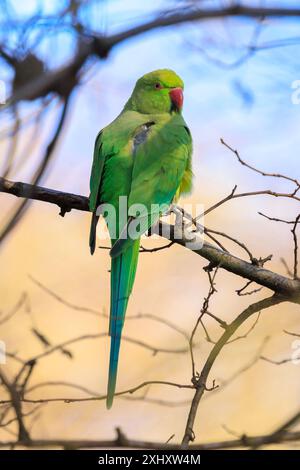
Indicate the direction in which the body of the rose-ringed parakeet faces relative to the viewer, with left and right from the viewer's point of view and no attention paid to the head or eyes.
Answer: facing away from the viewer and to the right of the viewer
